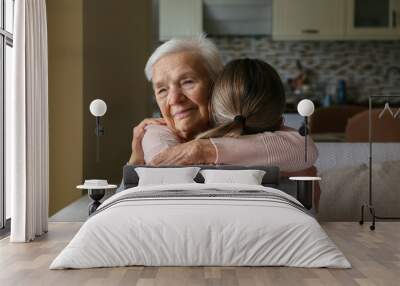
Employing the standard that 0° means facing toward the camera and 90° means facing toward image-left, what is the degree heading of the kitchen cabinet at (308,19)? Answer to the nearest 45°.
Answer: approximately 0°

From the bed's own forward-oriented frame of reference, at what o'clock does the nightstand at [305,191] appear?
The nightstand is roughly at 7 o'clock from the bed.
